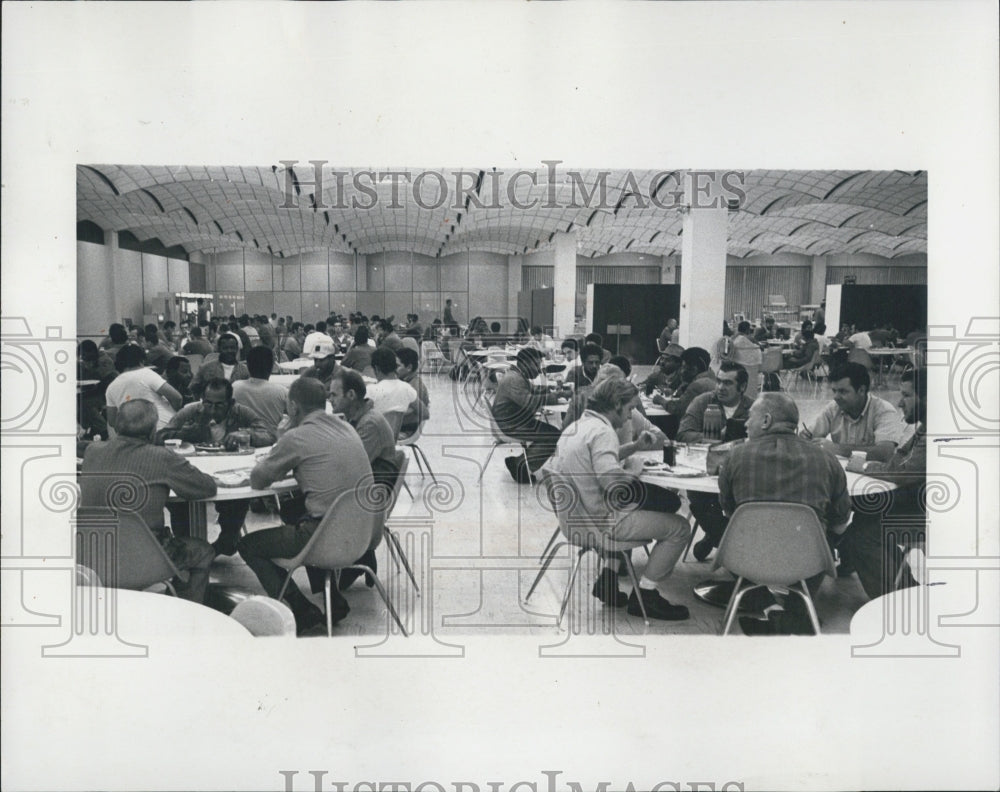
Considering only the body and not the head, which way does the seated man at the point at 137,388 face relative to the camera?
away from the camera

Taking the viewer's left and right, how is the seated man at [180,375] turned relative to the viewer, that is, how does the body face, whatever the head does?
facing the viewer and to the right of the viewer

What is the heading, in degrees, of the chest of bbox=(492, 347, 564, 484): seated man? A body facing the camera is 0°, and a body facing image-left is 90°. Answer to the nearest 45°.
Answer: approximately 270°

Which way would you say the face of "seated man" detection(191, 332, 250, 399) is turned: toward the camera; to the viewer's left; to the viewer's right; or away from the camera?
toward the camera

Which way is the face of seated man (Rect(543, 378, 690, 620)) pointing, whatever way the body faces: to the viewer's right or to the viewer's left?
to the viewer's right

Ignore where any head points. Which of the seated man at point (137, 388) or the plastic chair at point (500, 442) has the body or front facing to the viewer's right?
the plastic chair

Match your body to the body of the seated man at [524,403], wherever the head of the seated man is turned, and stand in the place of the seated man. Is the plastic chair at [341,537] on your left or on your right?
on your right

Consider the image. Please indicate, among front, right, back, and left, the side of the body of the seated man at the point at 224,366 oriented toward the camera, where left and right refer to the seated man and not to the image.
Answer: front

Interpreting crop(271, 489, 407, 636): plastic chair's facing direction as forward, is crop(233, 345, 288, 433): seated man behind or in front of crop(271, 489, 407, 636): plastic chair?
in front

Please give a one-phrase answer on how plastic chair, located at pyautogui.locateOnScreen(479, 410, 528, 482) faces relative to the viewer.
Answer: facing to the right of the viewer

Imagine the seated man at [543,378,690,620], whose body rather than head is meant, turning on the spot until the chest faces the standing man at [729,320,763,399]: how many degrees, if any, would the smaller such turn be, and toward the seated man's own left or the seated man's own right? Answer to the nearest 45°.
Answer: approximately 45° to the seated man's own left

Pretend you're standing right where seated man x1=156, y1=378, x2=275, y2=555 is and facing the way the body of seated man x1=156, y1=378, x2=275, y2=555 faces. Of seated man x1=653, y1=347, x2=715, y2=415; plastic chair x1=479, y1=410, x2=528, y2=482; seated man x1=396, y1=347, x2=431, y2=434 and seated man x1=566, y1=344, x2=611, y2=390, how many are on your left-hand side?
4

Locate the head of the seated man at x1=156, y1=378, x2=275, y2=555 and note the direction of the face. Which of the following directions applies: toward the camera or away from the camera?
toward the camera

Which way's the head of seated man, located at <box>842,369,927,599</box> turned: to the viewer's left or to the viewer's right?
to the viewer's left

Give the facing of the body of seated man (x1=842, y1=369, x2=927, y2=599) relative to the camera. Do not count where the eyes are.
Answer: to the viewer's left

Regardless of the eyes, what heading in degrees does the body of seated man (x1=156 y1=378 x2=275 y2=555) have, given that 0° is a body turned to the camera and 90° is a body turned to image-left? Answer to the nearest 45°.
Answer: approximately 0°

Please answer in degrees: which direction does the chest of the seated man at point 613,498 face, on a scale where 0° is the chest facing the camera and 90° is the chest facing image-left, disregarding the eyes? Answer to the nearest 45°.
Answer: approximately 270°
